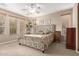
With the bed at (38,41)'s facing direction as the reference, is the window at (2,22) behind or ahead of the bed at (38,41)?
ahead

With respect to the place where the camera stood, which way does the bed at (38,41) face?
facing the viewer and to the left of the viewer
